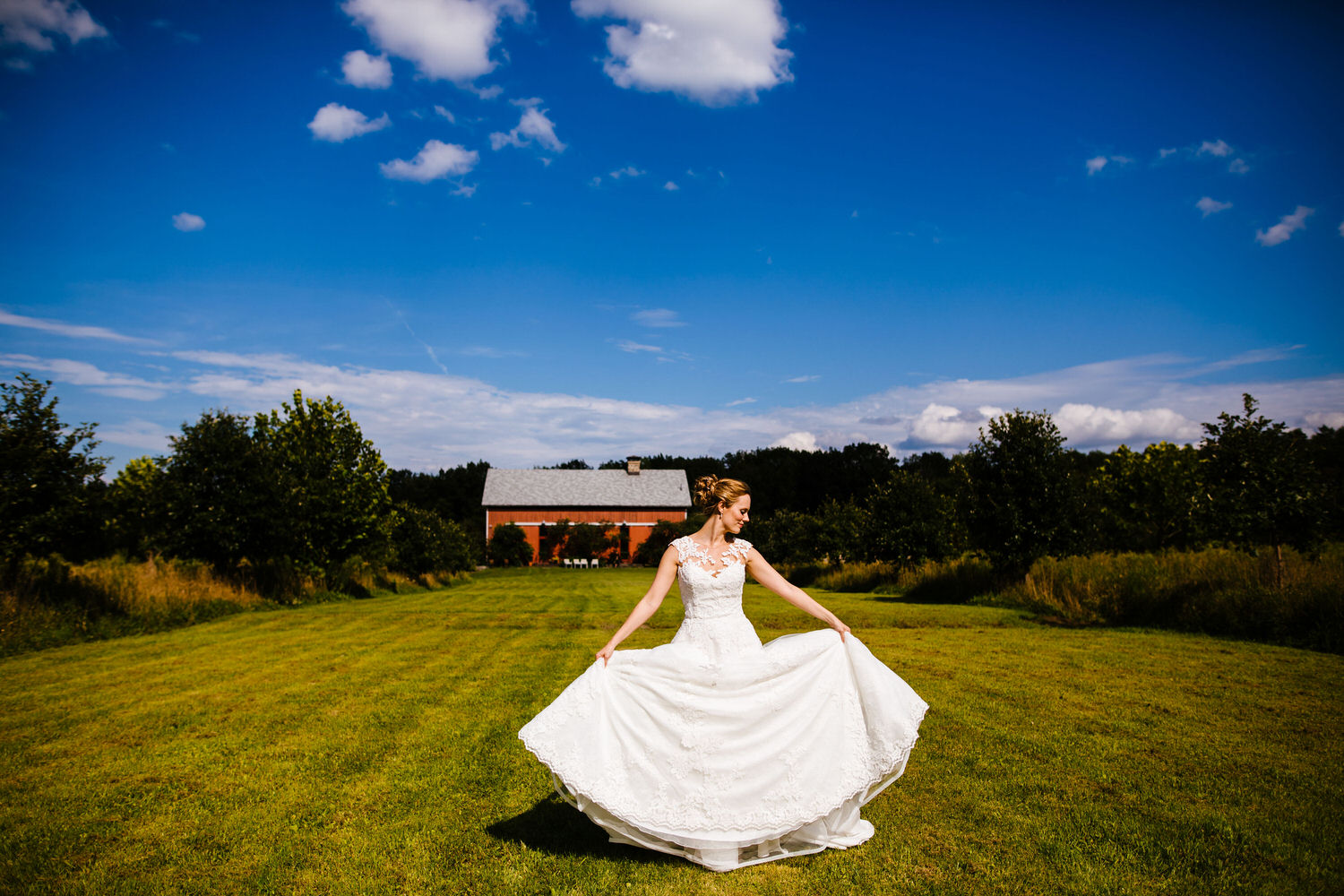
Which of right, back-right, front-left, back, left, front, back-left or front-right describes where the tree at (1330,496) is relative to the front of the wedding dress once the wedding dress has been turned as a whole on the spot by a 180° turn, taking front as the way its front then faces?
front-right

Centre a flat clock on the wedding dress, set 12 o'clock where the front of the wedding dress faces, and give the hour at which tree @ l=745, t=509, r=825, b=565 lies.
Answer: The tree is roughly at 6 o'clock from the wedding dress.

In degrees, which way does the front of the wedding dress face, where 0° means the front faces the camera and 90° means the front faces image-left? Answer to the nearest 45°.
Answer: approximately 0°

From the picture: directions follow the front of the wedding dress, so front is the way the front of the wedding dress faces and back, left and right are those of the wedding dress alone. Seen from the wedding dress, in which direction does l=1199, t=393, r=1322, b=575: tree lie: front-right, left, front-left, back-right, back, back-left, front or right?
back-left

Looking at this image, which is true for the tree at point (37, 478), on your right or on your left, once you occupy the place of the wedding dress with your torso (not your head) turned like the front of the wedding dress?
on your right

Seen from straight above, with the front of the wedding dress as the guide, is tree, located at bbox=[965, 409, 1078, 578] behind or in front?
behind

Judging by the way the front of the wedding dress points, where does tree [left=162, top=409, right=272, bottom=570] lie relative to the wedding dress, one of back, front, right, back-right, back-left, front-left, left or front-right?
back-right

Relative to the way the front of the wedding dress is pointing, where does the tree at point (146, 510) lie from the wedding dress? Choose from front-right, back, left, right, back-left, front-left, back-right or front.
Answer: back-right

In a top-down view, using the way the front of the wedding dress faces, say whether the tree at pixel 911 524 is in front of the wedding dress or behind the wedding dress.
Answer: behind
